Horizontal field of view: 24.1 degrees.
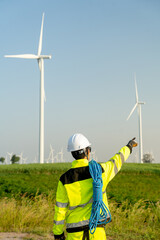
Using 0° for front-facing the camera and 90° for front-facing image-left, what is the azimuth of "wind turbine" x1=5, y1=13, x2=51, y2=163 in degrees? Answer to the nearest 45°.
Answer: approximately 45°

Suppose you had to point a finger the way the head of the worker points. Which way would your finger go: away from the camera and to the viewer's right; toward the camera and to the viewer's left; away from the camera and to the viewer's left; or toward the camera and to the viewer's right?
away from the camera and to the viewer's right

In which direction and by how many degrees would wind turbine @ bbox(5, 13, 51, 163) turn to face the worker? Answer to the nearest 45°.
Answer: approximately 45° to its left
